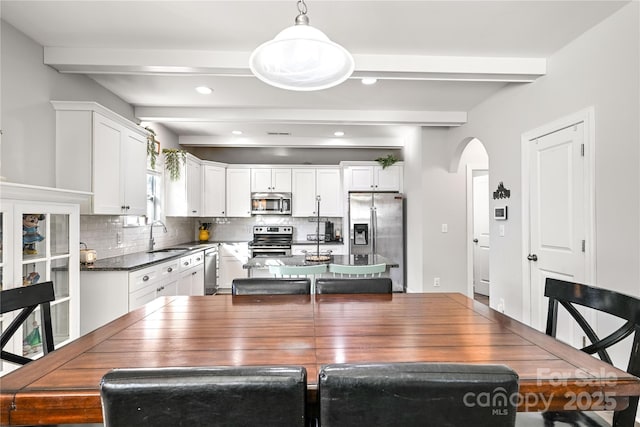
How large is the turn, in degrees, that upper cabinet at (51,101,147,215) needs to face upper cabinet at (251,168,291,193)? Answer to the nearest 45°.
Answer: approximately 90° to its left

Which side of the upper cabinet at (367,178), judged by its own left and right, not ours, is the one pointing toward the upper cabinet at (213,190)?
right

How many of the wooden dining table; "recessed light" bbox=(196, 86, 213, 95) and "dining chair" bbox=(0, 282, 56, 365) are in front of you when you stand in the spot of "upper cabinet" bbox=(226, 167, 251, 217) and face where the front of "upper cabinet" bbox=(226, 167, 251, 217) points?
3

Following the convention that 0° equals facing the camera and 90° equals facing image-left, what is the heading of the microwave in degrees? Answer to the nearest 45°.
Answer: approximately 0°

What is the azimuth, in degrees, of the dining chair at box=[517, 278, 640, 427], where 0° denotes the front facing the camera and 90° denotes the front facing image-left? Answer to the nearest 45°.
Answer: approximately 45°

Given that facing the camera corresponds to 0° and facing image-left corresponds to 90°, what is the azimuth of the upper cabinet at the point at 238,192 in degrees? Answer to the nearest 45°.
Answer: approximately 0°

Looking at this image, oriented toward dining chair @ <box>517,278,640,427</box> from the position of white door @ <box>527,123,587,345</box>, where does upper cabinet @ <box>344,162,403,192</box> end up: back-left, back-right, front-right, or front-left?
back-right

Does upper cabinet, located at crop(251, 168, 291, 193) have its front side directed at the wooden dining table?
yes

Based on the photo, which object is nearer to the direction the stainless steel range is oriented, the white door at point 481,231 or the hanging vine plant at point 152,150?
the hanging vine plant
